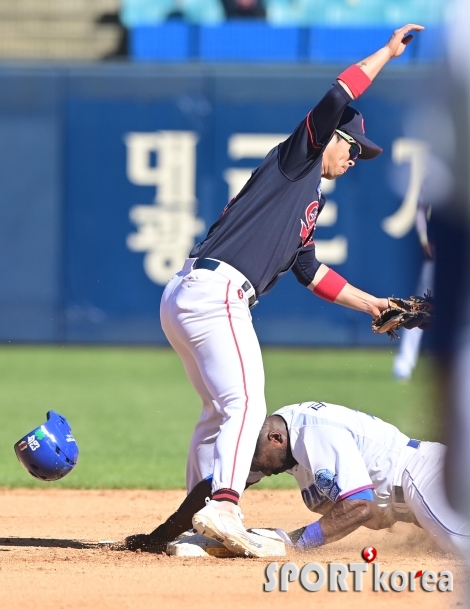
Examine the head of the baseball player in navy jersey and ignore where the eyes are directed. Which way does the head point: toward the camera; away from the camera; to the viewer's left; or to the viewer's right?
to the viewer's right

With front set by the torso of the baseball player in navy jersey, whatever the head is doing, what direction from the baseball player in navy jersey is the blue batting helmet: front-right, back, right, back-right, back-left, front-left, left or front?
back

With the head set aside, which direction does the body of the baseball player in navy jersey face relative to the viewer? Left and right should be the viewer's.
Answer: facing to the right of the viewer
